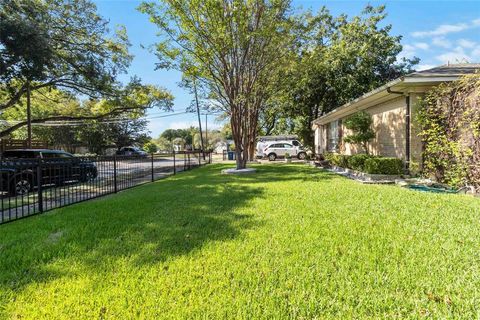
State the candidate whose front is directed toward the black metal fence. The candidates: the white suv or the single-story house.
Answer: the single-story house

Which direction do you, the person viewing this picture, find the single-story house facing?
facing the viewer and to the left of the viewer

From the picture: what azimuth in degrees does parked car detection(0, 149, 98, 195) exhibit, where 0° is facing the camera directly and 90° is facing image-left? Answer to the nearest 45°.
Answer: approximately 225°

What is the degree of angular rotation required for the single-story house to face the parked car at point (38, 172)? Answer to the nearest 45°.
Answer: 0° — it already faces it

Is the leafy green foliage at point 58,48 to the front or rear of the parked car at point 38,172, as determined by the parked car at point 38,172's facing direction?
to the front
